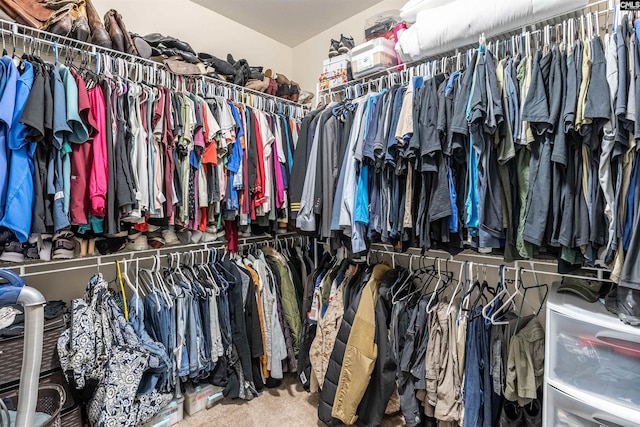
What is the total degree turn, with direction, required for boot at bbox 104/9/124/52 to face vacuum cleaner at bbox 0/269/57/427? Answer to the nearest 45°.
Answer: approximately 45° to its right

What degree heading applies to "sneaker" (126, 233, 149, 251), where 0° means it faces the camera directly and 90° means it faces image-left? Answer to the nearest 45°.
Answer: approximately 315°

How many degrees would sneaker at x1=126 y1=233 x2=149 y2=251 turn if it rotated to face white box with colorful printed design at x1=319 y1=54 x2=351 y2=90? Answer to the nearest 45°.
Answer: approximately 45° to its left

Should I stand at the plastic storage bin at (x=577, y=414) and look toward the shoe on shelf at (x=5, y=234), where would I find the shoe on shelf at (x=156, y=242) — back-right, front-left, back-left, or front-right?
front-right

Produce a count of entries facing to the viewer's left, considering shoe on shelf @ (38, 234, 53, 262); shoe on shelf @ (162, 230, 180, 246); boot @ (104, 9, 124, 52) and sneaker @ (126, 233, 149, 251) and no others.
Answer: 0

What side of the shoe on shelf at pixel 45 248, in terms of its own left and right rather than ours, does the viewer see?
front

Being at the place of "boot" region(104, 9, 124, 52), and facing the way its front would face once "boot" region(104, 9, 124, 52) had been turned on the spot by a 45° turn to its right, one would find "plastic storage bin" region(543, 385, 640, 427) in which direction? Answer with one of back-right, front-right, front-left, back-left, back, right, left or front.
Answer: front-left

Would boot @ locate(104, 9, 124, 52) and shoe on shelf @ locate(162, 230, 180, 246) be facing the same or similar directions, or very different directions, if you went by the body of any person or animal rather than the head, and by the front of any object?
same or similar directions

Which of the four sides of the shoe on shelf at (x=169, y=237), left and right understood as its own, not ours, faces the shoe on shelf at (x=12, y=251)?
right

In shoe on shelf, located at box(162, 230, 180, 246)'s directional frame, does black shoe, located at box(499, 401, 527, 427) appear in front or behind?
in front
